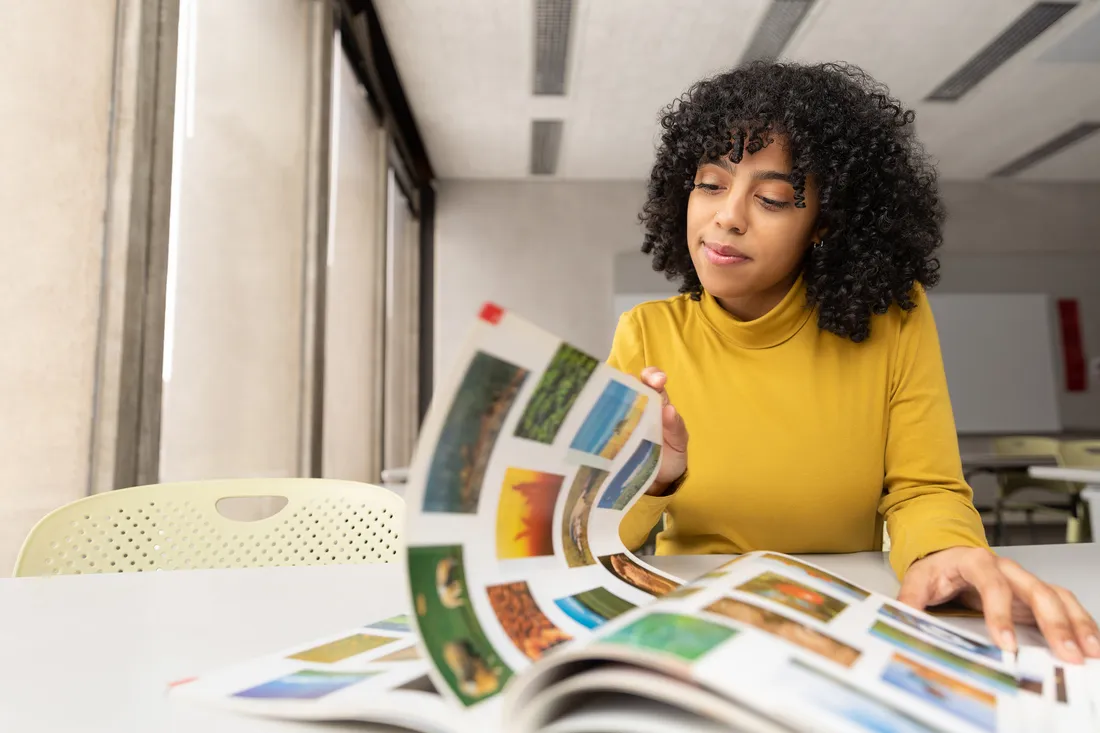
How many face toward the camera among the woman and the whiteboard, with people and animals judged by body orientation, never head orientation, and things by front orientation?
2

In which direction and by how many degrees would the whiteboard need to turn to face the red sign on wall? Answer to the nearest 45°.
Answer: approximately 135° to its left

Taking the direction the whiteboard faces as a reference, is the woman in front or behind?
in front

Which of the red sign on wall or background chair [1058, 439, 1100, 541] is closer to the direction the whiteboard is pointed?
the background chair

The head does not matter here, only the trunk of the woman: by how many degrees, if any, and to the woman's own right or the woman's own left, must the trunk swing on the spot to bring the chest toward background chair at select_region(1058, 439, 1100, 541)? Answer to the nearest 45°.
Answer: approximately 180°

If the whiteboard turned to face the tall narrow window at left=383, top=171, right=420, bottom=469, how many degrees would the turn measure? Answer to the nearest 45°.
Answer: approximately 45° to its right

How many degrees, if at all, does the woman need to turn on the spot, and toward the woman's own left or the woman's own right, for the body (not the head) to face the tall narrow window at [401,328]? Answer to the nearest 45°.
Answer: approximately 135° to the woman's own right

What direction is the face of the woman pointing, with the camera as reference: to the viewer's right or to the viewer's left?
to the viewer's left

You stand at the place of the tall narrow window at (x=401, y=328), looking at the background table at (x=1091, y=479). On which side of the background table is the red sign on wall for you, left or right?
left

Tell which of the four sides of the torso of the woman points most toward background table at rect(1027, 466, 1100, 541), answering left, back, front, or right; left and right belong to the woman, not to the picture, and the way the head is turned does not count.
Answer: back

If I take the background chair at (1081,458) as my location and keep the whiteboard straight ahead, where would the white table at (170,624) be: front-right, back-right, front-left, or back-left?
back-left

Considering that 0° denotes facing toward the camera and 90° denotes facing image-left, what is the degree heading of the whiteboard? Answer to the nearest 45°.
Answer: approximately 0°

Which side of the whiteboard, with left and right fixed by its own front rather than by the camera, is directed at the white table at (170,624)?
front
